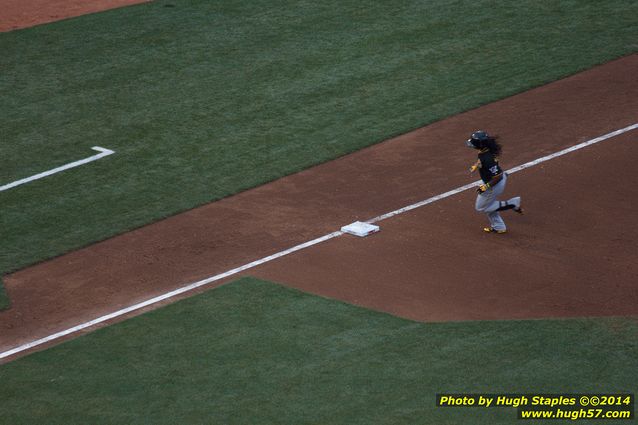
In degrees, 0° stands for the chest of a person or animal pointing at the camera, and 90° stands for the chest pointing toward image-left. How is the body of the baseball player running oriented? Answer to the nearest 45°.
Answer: approximately 90°
